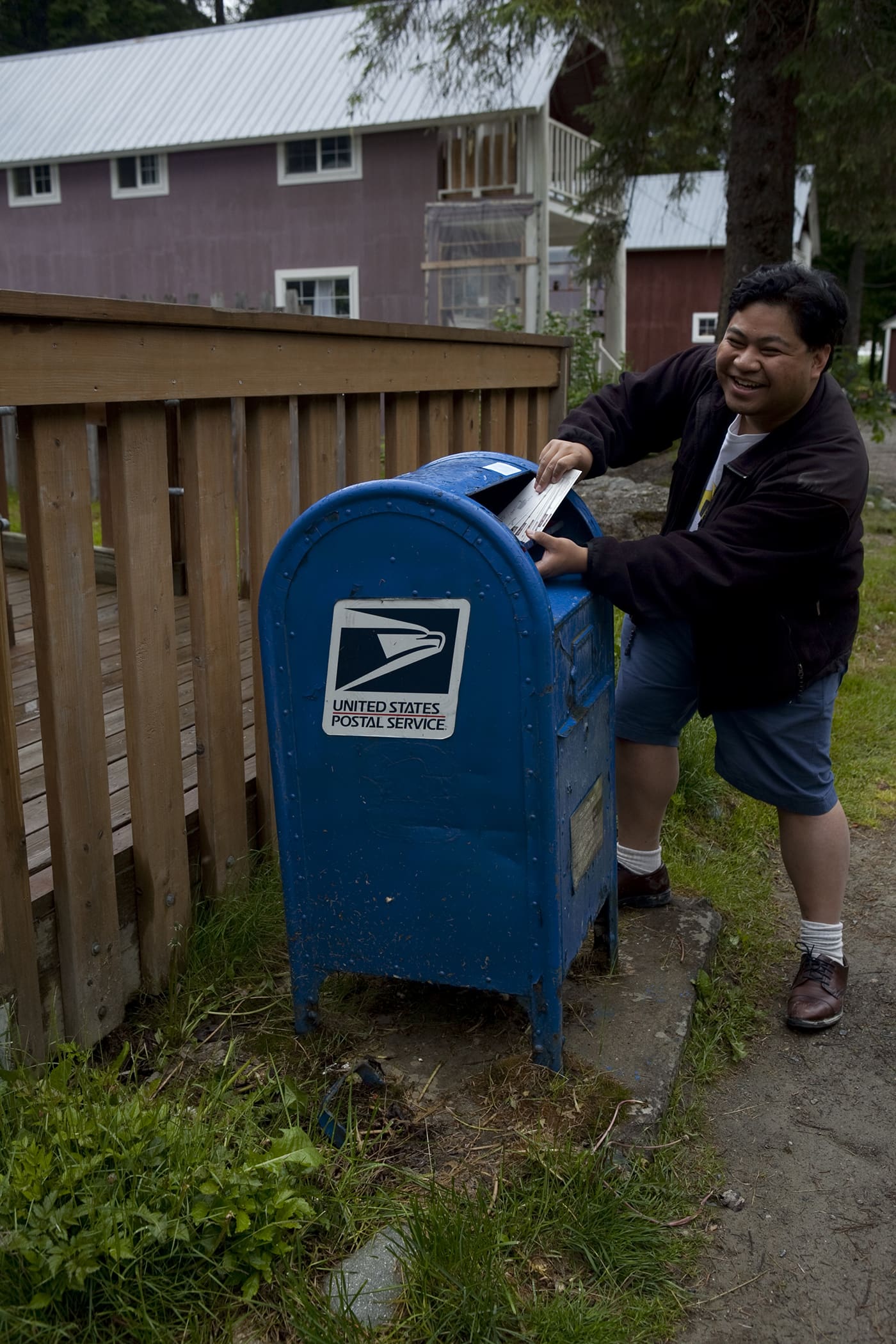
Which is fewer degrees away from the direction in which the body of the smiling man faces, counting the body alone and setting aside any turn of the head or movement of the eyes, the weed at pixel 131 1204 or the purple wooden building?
the weed

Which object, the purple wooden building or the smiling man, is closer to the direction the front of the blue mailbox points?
the smiling man

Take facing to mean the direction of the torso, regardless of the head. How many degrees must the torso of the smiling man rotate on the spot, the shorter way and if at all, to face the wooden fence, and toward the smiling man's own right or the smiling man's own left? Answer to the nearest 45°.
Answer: approximately 45° to the smiling man's own right

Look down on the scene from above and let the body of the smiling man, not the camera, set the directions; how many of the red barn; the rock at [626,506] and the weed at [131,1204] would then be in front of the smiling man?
1

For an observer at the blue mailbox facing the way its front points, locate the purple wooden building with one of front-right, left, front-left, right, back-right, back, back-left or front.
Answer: left

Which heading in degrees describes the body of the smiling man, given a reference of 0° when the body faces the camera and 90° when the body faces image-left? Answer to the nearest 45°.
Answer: approximately 45°

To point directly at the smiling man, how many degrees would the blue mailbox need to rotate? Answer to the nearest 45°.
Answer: approximately 45° to its left

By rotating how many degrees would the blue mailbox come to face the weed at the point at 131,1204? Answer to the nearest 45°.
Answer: approximately 135° to its right

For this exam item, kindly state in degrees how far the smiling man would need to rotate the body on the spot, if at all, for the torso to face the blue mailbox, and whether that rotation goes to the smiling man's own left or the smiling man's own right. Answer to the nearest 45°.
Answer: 0° — they already face it

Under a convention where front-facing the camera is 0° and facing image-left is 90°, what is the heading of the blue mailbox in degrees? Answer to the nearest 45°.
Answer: approximately 270°

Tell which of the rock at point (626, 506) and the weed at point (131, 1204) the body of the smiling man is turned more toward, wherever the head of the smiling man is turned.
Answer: the weed
